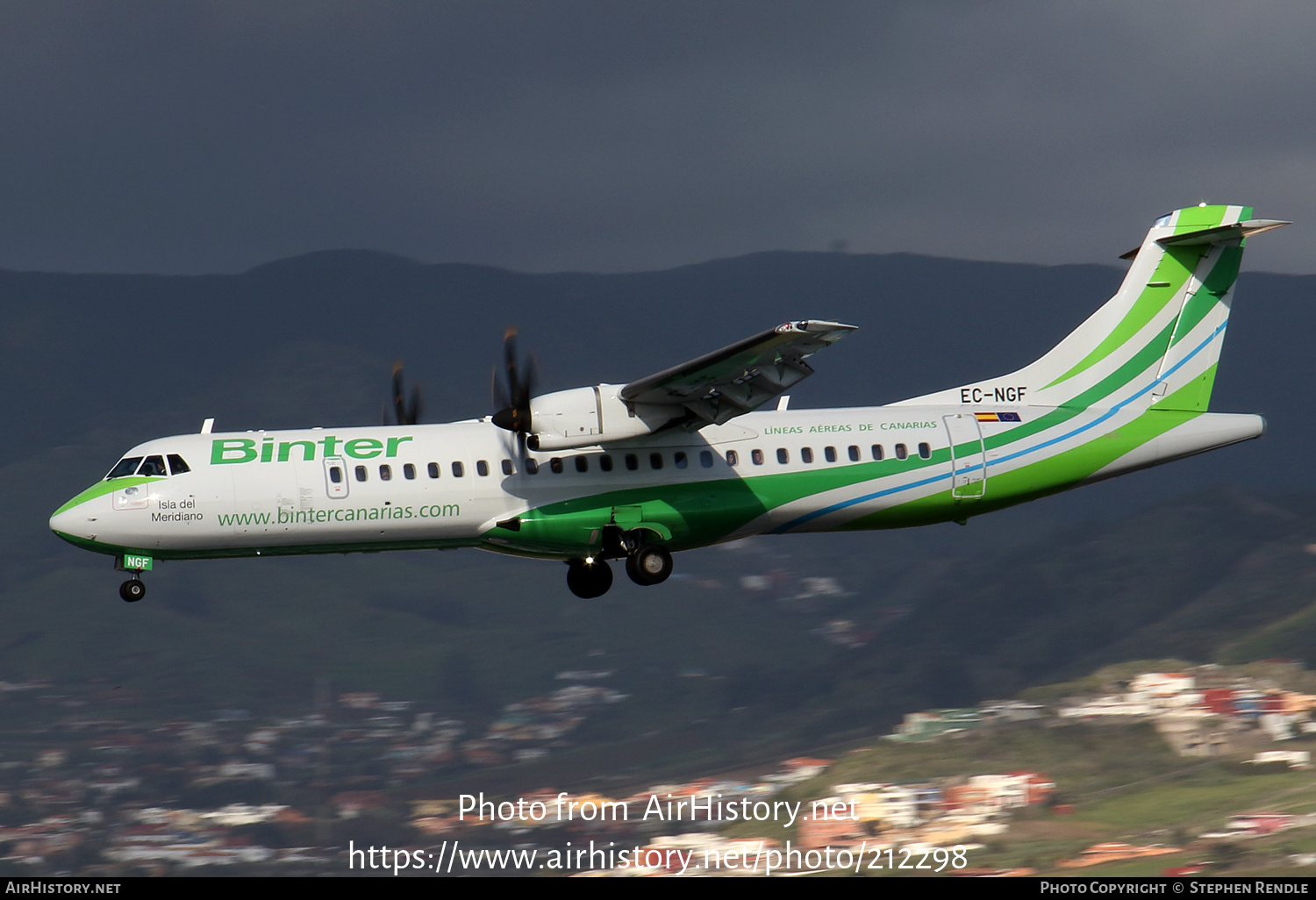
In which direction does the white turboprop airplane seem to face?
to the viewer's left
